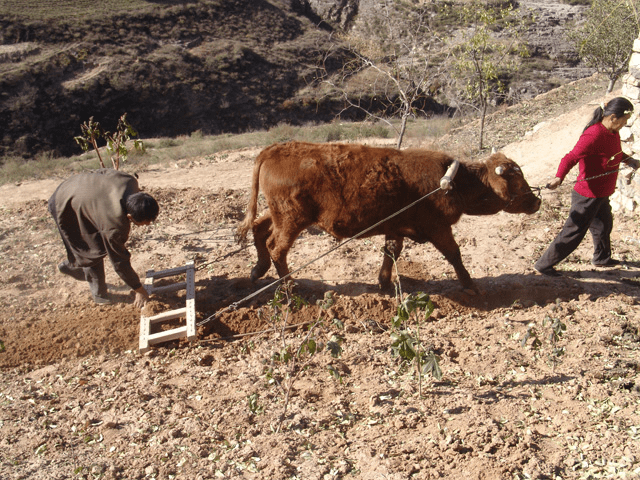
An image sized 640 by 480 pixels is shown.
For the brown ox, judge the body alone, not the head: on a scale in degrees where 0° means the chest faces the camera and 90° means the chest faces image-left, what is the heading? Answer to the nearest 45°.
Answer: approximately 270°

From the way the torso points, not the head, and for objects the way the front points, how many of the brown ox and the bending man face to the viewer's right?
2

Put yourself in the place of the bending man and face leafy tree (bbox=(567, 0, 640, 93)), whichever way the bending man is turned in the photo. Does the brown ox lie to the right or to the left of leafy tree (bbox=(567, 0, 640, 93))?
right

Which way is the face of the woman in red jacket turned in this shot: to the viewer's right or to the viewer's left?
to the viewer's right

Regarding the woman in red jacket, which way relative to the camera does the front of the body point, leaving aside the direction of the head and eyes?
to the viewer's right

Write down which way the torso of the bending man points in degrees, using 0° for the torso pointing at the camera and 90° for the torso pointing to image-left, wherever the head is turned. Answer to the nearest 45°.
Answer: approximately 270°

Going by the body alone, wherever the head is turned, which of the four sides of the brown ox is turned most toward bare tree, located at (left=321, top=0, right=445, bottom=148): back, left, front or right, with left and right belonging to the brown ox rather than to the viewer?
left

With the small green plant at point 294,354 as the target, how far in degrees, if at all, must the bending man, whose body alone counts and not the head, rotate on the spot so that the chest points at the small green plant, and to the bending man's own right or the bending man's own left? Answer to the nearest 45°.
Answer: approximately 45° to the bending man's own right

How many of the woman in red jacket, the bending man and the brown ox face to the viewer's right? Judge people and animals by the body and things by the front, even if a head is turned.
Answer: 3
